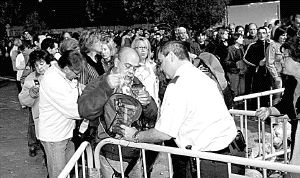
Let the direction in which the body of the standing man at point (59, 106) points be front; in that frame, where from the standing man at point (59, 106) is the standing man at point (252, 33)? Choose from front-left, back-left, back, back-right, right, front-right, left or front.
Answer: front-left

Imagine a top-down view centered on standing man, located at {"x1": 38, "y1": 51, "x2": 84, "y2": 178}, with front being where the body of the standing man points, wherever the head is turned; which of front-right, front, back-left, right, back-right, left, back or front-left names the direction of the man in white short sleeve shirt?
front-right

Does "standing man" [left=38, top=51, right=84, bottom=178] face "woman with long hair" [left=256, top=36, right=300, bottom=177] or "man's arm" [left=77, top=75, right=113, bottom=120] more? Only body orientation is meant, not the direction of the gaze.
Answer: the man's arm

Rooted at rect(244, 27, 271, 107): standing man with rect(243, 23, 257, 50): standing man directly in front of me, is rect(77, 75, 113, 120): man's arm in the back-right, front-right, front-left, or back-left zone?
back-left

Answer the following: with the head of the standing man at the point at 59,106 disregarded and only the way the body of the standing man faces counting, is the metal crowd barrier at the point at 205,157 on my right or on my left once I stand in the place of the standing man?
on my right

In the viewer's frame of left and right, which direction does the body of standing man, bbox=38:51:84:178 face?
facing to the right of the viewer
